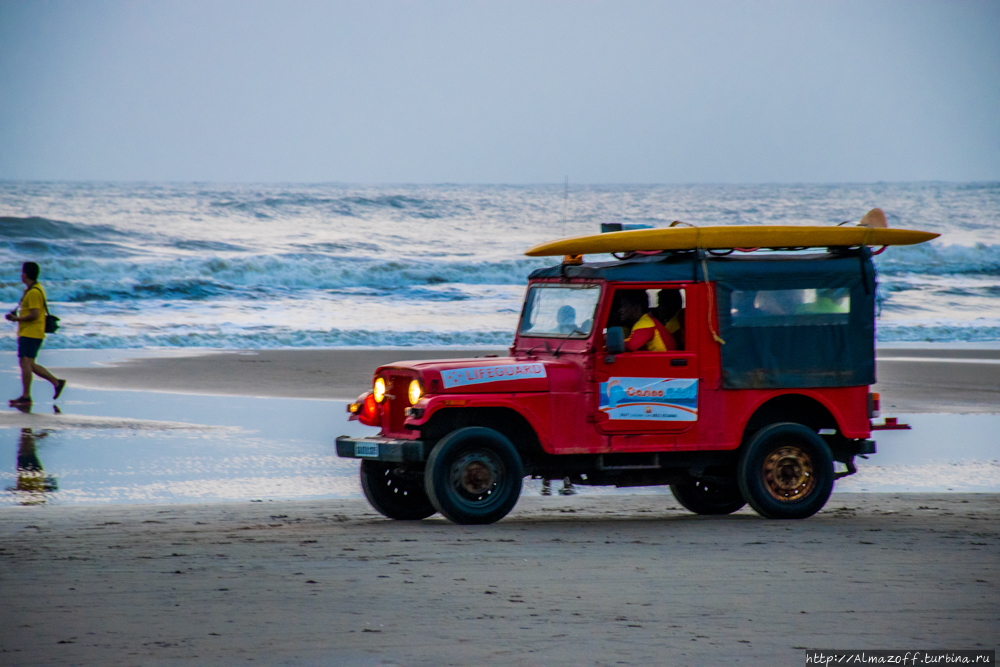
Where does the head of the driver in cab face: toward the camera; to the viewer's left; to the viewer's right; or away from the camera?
to the viewer's left

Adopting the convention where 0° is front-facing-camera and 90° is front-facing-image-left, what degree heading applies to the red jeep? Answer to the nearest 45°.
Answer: approximately 45°
